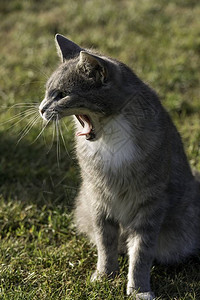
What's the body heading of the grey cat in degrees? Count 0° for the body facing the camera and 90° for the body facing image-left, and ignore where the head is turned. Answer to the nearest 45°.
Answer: approximately 45°
